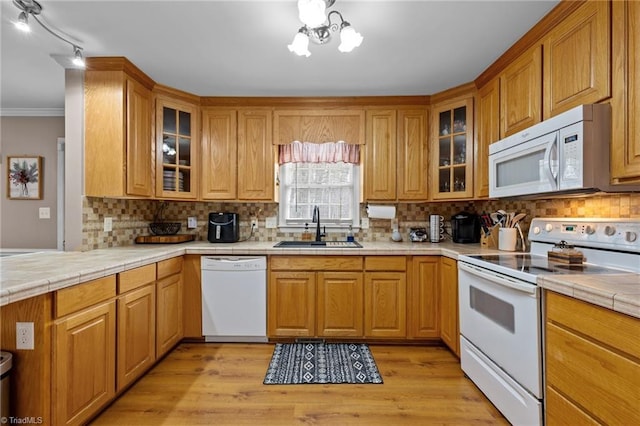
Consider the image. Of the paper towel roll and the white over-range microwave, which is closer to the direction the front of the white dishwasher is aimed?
the white over-range microwave

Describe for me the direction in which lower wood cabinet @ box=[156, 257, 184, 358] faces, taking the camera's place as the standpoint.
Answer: facing the viewer and to the right of the viewer

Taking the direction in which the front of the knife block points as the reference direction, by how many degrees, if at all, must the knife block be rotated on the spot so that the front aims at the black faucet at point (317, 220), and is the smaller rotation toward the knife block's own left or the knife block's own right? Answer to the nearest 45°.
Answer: approximately 45° to the knife block's own right

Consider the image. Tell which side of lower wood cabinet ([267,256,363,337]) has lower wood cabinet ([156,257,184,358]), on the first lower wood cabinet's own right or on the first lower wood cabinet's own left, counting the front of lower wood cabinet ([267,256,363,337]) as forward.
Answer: on the first lower wood cabinet's own right

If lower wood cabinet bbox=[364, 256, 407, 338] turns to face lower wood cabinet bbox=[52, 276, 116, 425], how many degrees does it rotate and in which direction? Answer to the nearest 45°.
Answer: approximately 45° to its right

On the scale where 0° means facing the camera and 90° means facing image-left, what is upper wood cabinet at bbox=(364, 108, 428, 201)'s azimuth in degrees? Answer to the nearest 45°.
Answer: approximately 0°

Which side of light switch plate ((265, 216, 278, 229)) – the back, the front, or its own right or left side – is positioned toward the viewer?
front

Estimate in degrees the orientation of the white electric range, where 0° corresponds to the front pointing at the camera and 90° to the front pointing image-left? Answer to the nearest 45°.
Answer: approximately 45°

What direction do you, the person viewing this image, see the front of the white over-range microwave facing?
facing the viewer and to the left of the viewer

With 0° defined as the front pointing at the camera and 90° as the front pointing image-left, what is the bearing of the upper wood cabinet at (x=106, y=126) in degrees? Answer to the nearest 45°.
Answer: approximately 315°

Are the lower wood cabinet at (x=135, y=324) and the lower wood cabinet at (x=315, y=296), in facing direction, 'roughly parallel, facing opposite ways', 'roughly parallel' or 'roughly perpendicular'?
roughly perpendicular

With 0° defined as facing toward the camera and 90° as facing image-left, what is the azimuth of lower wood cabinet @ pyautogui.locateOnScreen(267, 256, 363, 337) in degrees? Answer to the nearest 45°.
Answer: approximately 0°

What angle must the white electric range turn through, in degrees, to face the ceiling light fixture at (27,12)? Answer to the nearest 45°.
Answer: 0° — it already faces it

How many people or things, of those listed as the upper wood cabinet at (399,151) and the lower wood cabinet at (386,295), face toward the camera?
2
